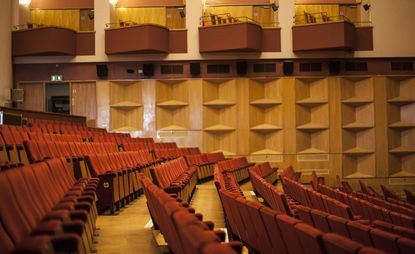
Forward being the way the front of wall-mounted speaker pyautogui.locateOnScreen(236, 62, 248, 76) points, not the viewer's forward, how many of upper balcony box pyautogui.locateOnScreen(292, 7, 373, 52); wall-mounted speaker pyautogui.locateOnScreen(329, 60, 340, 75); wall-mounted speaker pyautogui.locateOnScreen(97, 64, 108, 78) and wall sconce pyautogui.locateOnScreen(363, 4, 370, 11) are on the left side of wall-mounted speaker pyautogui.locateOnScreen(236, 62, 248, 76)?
3

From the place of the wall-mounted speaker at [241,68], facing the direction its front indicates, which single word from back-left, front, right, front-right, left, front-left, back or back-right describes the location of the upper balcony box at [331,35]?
left

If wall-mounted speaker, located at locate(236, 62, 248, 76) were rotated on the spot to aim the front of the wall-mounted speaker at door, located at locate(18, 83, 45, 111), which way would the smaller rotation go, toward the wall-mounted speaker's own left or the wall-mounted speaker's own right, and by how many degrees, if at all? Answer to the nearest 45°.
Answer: approximately 90° to the wall-mounted speaker's own right

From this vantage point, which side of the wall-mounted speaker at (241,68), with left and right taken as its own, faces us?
front

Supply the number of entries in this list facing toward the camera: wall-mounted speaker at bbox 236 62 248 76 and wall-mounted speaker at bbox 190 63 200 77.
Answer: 2

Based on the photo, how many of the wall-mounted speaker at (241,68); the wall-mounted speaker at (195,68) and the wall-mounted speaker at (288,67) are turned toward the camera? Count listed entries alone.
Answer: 3

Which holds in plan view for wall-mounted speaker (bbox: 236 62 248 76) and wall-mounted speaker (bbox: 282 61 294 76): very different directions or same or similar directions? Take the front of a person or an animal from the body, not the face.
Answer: same or similar directions

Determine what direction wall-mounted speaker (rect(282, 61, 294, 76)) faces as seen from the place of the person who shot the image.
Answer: facing the viewer

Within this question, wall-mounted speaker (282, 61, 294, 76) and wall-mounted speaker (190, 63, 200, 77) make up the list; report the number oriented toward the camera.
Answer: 2

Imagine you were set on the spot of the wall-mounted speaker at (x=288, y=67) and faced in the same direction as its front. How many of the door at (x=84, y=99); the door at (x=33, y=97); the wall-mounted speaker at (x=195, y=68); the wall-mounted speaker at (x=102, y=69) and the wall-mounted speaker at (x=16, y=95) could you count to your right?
5

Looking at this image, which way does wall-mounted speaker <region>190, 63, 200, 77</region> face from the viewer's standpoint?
toward the camera

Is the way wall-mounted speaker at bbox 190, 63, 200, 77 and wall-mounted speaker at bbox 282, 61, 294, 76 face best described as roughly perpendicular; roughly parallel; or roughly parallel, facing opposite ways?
roughly parallel

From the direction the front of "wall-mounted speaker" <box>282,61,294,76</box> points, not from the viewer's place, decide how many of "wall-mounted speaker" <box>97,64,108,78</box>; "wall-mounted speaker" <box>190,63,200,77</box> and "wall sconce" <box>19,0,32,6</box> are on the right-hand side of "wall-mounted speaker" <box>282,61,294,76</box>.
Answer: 3

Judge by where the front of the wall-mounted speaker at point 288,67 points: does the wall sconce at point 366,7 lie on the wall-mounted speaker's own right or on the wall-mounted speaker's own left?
on the wall-mounted speaker's own left

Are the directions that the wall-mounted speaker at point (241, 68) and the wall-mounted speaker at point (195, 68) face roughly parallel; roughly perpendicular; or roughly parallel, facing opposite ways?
roughly parallel

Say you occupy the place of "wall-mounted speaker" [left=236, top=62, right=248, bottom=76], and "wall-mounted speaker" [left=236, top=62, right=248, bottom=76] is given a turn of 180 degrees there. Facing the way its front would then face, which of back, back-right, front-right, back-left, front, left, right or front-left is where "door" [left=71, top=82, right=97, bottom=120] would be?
left

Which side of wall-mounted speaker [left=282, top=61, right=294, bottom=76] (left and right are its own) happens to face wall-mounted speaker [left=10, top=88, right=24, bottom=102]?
right
